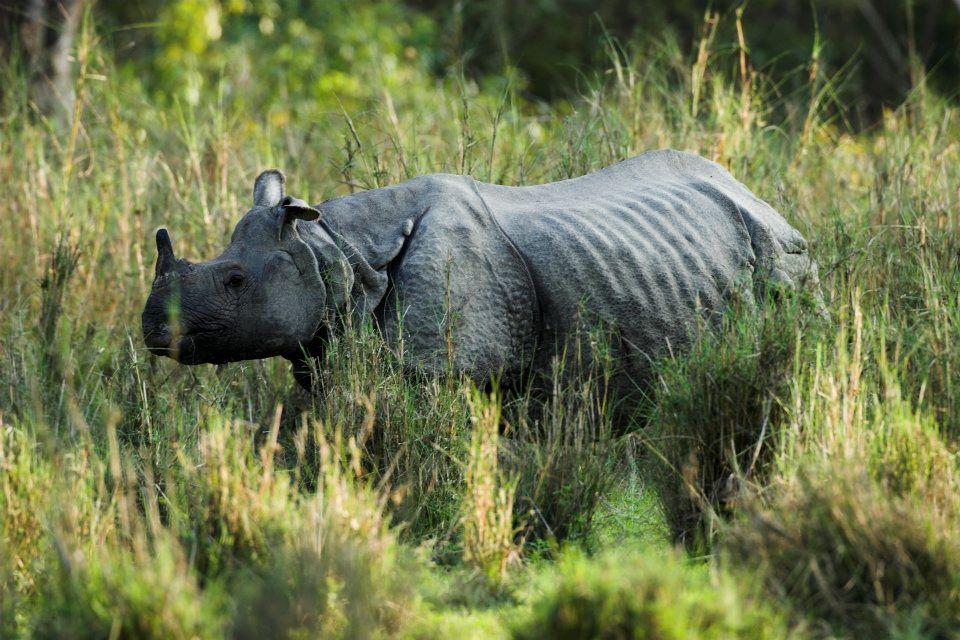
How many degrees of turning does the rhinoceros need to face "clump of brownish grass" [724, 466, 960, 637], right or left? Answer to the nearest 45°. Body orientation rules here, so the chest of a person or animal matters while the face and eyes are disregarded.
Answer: approximately 135° to its left

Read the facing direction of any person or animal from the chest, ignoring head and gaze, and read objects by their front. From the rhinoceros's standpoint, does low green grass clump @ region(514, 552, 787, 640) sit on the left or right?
on its left

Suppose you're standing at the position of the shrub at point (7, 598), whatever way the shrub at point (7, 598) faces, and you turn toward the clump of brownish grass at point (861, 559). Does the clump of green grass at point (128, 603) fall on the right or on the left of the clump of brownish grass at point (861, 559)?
right

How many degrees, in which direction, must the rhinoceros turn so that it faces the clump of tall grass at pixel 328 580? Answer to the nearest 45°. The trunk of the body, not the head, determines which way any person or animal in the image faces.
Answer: approximately 90° to its left

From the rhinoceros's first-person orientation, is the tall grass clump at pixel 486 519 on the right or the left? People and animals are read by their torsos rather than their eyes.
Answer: on its left

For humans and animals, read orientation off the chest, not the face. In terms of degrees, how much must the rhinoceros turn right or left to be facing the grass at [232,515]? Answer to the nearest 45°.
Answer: approximately 45° to its left

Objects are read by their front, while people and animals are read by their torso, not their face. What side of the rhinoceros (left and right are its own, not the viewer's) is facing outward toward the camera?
left
